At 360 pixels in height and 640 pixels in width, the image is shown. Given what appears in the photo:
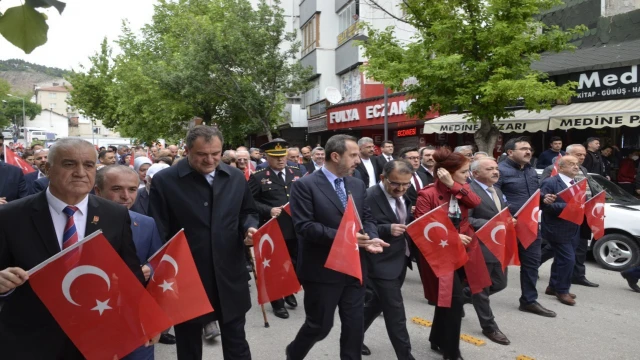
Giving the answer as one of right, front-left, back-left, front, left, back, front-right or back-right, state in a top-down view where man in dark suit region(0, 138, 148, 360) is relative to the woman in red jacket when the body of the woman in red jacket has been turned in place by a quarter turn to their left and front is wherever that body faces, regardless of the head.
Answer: back

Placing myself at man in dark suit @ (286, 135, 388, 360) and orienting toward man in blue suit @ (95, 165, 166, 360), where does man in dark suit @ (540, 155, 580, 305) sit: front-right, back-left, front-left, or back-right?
back-right

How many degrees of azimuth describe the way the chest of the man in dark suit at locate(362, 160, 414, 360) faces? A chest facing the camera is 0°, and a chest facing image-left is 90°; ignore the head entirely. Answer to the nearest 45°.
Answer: approximately 315°

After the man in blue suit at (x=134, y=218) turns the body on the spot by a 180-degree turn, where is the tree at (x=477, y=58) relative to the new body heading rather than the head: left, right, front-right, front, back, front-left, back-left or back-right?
right

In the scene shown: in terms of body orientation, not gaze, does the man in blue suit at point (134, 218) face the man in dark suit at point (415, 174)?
no

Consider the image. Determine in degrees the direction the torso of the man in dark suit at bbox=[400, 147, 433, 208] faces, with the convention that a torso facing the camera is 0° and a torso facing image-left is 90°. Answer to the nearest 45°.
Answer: approximately 315°

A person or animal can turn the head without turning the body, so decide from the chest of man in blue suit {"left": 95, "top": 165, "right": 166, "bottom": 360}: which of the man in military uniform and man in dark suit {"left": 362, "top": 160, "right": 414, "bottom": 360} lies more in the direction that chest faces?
the man in dark suit

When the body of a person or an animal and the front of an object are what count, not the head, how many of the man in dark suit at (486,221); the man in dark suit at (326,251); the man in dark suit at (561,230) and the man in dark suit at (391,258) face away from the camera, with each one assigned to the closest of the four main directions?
0

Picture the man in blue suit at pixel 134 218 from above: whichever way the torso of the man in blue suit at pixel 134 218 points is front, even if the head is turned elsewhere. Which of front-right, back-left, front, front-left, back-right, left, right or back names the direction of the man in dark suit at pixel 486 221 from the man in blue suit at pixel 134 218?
front-left

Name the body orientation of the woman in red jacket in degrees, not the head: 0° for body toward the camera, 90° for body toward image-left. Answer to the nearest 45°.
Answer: approximately 315°

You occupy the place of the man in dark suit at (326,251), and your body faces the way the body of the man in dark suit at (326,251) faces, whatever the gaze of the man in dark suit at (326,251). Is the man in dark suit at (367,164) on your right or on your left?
on your left

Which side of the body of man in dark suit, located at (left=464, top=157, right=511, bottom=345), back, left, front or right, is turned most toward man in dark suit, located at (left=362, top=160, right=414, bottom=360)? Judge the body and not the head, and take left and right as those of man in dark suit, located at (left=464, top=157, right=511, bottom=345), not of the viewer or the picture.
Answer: right

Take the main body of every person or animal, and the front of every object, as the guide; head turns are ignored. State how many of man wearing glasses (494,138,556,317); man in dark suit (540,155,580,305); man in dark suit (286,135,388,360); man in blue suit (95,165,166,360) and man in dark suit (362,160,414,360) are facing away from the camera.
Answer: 0

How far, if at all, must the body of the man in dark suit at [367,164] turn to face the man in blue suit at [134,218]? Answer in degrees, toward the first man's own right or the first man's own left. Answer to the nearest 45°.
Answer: approximately 45° to the first man's own right

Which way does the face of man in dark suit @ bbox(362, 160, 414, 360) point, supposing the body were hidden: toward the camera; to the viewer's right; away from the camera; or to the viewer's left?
toward the camera

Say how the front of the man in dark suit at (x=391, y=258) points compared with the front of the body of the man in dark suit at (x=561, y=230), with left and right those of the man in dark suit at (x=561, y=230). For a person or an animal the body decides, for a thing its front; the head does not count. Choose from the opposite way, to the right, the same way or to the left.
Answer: the same way

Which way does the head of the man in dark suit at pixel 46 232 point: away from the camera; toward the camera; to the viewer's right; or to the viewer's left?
toward the camera

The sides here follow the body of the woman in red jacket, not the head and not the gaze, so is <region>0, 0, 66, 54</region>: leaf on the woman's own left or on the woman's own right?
on the woman's own right

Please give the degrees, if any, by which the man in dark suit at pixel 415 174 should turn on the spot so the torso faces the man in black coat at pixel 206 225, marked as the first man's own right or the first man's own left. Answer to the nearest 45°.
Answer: approximately 45° to the first man's own right
